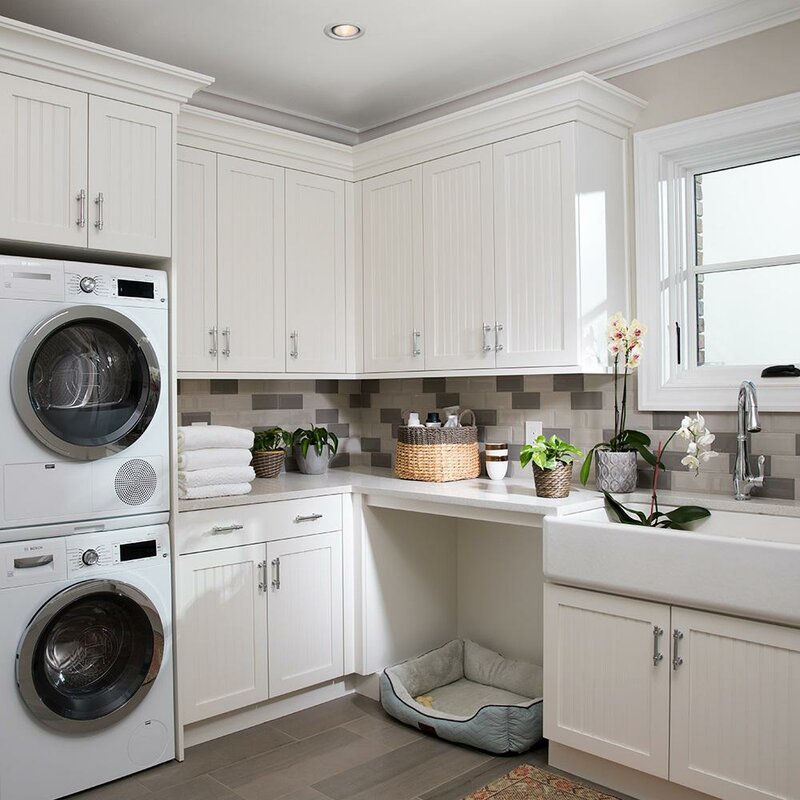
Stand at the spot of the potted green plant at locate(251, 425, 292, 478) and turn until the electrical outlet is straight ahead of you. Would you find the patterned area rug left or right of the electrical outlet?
right

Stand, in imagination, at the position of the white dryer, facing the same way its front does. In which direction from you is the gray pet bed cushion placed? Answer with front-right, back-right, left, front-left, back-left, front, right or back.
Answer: front-left

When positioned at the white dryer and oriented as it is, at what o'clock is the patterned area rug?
The patterned area rug is roughly at 11 o'clock from the white dryer.

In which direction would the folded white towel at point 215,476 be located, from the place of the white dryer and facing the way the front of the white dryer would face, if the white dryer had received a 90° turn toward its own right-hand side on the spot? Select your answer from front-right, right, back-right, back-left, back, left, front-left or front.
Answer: back

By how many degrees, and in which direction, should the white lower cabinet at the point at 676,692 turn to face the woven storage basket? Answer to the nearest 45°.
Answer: approximately 90° to its right

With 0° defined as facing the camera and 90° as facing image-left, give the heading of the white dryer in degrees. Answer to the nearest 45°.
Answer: approximately 315°

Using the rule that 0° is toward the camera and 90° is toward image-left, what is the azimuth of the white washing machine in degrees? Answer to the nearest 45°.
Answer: approximately 315°

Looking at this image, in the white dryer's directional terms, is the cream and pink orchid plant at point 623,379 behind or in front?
in front

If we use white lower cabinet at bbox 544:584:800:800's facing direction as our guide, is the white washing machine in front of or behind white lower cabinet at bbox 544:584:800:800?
in front

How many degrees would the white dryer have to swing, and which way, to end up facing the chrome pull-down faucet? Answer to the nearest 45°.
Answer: approximately 45° to its left

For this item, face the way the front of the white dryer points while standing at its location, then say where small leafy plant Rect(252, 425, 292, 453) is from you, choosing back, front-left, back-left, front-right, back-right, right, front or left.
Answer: left

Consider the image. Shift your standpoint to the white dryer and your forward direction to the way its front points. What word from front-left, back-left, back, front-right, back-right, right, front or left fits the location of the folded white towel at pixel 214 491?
left

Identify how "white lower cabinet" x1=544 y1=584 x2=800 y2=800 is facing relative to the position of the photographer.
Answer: facing the viewer and to the left of the viewer

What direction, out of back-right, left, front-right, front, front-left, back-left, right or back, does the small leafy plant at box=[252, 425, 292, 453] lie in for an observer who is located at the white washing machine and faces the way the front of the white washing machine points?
left
